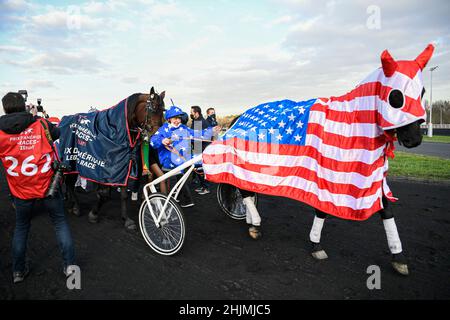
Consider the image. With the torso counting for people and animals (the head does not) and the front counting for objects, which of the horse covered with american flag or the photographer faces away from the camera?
the photographer

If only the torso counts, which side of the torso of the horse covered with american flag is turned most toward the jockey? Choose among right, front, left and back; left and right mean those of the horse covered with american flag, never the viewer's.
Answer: back

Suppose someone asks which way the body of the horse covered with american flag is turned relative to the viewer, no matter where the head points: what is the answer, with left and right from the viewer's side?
facing the viewer and to the right of the viewer

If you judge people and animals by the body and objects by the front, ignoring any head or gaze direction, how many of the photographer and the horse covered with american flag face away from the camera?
1

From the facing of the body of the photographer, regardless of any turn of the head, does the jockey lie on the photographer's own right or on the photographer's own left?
on the photographer's own right

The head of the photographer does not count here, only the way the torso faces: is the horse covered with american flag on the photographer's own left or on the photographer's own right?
on the photographer's own right

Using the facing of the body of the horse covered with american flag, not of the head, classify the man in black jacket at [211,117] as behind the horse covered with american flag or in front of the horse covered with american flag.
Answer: behind

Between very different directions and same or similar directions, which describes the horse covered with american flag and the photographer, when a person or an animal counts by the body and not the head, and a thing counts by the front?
very different directions

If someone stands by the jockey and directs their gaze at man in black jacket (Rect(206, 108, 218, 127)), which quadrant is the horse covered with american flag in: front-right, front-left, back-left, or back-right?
back-right

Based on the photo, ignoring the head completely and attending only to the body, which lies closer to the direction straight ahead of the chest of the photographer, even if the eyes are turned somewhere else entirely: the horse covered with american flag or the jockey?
the jockey

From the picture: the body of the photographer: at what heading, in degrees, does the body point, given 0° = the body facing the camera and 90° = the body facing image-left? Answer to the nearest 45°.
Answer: approximately 180°

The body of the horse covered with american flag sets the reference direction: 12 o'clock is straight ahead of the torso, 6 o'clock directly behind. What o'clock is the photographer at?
The photographer is roughly at 4 o'clock from the horse covered with american flag.
